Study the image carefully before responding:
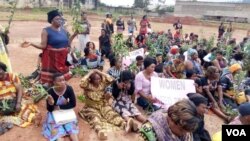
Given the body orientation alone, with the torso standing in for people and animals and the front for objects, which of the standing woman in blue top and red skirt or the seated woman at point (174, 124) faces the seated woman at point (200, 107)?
the standing woman in blue top and red skirt

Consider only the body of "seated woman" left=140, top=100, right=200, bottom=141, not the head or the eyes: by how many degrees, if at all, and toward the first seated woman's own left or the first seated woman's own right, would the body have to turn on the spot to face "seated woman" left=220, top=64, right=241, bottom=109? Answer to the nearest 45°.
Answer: approximately 135° to the first seated woman's own left

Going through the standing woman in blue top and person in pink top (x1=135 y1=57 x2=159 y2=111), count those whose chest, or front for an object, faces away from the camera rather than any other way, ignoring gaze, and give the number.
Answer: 0

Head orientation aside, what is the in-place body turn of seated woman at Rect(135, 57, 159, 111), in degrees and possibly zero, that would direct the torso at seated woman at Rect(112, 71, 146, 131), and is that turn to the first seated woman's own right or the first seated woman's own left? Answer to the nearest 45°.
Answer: approximately 90° to the first seated woman's own right

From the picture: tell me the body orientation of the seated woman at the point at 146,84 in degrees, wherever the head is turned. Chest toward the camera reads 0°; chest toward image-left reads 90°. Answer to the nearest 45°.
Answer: approximately 315°

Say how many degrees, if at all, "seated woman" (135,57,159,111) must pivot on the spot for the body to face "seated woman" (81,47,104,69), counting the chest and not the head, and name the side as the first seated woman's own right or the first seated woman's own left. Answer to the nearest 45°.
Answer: approximately 180°

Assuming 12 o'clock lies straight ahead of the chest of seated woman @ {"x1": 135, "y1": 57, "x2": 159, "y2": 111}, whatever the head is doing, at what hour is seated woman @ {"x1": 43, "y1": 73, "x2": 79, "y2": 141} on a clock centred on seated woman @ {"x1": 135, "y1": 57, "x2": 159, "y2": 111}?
seated woman @ {"x1": 43, "y1": 73, "x2": 79, "y2": 141} is roughly at 3 o'clock from seated woman @ {"x1": 135, "y1": 57, "x2": 159, "y2": 111}.

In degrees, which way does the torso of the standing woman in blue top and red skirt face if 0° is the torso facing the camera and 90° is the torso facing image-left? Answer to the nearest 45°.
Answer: approximately 315°
